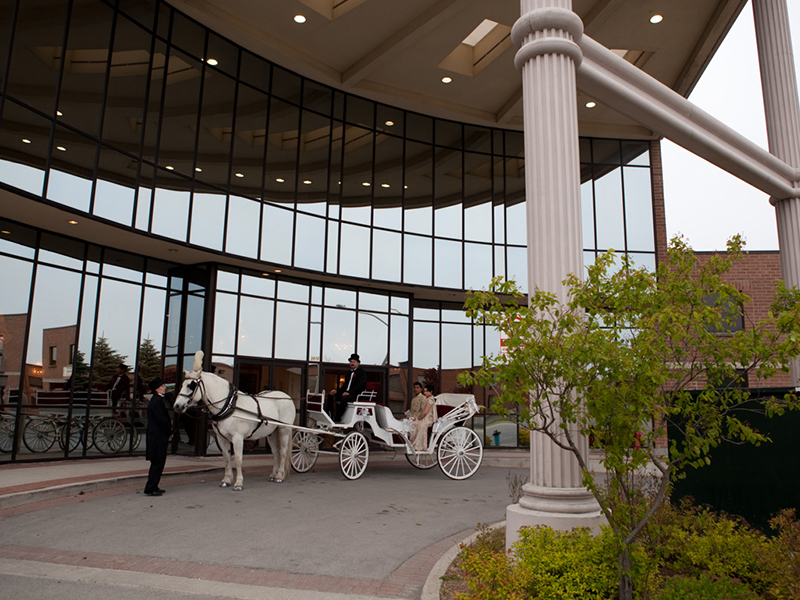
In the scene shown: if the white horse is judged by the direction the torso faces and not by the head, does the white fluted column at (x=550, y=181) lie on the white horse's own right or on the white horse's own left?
on the white horse's own left

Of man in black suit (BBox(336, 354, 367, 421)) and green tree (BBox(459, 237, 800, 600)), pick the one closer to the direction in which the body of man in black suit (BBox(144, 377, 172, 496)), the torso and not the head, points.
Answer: the man in black suit

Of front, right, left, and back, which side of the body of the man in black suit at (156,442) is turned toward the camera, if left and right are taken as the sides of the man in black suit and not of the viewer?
right

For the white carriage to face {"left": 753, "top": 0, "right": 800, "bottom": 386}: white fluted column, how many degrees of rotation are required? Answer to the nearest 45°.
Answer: approximately 135° to its left

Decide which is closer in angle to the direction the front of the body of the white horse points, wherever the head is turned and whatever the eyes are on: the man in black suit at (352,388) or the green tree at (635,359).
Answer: the green tree

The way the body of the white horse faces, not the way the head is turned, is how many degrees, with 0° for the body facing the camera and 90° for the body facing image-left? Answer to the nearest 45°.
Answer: approximately 45°

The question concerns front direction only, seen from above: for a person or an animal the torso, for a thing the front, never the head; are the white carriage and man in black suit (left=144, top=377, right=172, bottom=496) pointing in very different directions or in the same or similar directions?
very different directions

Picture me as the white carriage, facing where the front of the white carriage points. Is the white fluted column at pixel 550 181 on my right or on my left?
on my left

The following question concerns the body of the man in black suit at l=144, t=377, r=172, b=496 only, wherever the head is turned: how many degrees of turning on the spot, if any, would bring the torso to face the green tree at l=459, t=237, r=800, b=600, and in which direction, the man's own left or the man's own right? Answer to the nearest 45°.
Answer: approximately 45° to the man's own right

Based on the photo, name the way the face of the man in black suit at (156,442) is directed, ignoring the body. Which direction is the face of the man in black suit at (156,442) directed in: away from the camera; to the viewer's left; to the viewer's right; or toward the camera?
to the viewer's right

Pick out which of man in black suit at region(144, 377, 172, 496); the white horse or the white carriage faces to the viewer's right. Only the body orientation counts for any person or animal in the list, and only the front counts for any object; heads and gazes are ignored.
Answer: the man in black suit

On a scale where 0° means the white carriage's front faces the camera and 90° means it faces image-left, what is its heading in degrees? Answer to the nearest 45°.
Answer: approximately 45°

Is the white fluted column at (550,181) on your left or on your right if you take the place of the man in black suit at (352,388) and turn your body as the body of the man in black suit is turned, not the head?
on your left
